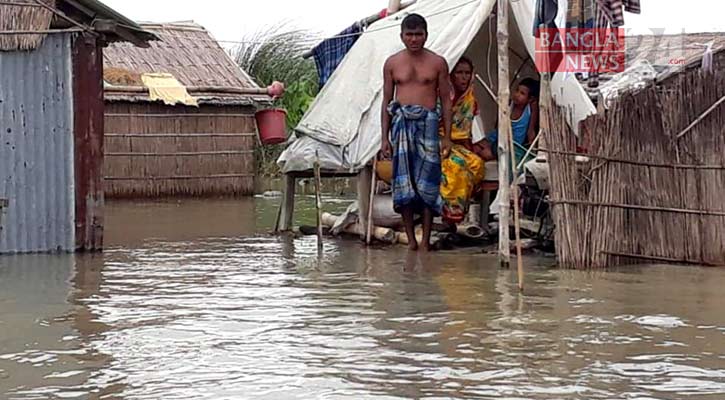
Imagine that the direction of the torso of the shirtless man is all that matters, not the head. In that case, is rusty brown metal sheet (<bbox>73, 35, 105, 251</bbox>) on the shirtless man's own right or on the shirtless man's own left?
on the shirtless man's own right

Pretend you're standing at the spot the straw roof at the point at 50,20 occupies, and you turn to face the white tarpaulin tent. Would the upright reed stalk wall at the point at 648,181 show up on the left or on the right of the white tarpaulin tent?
right

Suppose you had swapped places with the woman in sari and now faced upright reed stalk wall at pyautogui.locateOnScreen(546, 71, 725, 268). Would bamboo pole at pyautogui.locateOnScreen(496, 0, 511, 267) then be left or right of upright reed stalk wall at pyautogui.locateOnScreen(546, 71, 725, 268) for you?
right

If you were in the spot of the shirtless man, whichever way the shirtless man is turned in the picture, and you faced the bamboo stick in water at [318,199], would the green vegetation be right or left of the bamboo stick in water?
right

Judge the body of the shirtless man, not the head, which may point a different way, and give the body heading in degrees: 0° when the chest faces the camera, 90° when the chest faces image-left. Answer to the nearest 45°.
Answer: approximately 0°

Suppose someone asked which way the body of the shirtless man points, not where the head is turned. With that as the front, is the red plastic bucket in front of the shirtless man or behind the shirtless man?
behind

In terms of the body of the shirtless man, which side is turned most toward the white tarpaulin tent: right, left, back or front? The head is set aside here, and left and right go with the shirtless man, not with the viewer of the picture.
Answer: back

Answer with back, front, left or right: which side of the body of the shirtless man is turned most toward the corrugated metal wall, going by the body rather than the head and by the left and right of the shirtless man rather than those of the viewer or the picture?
right

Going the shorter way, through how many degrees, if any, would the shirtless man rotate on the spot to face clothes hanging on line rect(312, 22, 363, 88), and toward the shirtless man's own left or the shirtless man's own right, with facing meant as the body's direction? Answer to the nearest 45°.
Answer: approximately 180°

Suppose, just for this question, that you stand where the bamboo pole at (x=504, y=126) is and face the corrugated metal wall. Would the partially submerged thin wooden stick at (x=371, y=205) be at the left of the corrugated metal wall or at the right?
right

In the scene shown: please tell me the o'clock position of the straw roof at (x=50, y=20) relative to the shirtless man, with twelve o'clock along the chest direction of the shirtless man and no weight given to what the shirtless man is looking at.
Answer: The straw roof is roughly at 3 o'clock from the shirtless man.

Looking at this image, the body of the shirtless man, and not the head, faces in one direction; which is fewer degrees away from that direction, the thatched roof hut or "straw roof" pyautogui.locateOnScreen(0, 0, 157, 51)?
the straw roof
